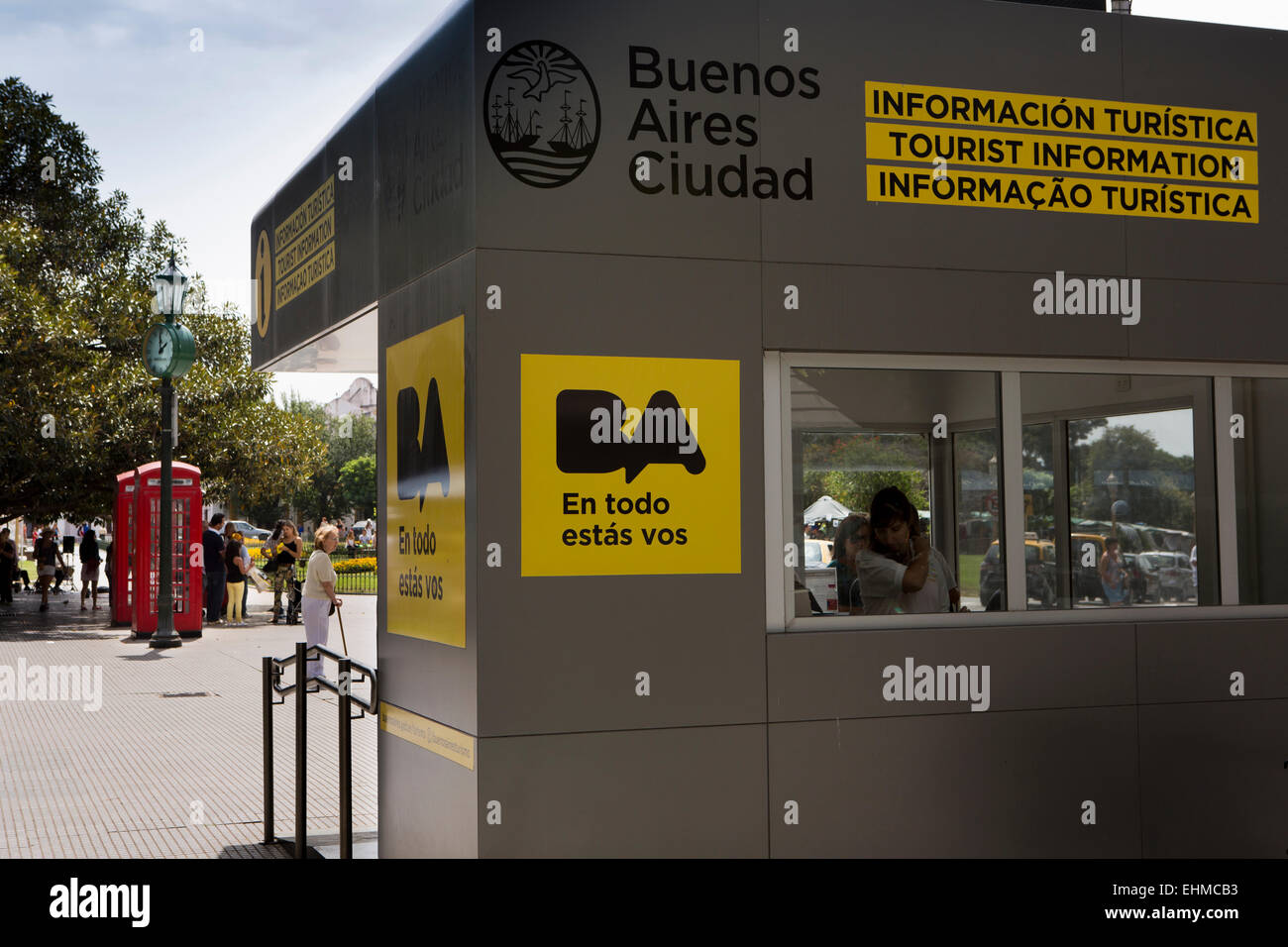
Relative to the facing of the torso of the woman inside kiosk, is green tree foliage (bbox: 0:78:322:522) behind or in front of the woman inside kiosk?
behind

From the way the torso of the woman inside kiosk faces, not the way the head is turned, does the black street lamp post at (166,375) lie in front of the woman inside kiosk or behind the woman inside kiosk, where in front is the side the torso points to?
behind

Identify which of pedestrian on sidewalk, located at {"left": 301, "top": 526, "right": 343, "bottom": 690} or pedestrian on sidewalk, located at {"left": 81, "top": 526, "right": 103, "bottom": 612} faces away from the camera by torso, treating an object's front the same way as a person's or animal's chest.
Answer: pedestrian on sidewalk, located at {"left": 81, "top": 526, "right": 103, "bottom": 612}

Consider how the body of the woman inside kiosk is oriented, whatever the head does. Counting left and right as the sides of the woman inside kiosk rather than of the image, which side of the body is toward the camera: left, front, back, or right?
front

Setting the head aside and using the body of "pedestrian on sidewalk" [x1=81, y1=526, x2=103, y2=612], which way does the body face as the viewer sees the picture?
away from the camera

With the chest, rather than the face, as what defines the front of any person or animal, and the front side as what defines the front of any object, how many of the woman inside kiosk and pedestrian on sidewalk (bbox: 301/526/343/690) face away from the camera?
0

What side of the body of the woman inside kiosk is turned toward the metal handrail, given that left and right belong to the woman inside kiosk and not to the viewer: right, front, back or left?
right

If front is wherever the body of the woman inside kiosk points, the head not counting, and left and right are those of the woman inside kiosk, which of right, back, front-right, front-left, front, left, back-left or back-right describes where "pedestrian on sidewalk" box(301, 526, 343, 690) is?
back-right

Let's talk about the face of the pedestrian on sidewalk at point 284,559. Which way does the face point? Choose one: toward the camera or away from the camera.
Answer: toward the camera
